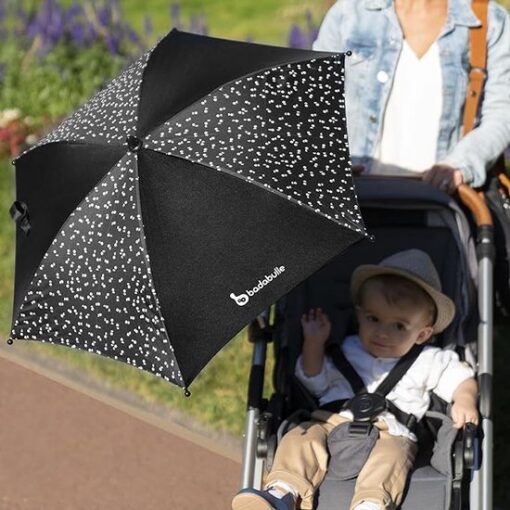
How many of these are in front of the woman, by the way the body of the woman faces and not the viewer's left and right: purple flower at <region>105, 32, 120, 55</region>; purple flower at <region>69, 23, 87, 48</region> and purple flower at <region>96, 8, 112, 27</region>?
0

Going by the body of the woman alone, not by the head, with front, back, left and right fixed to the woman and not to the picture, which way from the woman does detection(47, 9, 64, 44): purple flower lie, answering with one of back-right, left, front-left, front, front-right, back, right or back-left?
back-right

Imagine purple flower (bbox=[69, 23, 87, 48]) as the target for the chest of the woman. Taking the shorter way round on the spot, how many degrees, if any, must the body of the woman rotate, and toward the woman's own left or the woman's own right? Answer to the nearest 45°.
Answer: approximately 135° to the woman's own right

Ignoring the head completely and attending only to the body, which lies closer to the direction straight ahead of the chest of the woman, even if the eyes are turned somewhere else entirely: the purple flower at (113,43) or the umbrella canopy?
the umbrella canopy

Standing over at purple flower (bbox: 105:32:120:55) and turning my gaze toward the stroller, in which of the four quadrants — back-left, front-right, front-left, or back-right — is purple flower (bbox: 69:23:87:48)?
back-right

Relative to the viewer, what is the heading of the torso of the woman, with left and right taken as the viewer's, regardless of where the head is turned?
facing the viewer

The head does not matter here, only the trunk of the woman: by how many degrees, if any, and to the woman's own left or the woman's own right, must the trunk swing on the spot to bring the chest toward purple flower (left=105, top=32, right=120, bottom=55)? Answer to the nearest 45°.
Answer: approximately 135° to the woman's own right

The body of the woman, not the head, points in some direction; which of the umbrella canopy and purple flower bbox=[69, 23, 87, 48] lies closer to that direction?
the umbrella canopy

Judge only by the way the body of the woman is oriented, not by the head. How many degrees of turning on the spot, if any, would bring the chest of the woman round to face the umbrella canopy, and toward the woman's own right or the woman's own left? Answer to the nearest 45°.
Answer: approximately 45° to the woman's own right

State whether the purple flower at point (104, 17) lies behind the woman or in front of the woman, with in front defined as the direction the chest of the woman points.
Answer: behind
